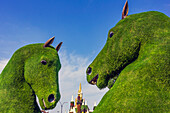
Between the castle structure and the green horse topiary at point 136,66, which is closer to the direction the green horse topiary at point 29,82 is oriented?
the green horse topiary

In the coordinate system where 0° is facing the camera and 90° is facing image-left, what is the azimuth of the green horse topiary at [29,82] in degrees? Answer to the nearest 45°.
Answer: approximately 315°

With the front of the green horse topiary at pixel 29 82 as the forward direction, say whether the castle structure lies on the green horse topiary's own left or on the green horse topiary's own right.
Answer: on the green horse topiary's own left

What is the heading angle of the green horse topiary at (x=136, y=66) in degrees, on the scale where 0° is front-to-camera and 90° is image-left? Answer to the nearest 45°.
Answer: approximately 90°

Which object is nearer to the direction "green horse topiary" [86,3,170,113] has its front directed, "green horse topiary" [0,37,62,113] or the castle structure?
the green horse topiary

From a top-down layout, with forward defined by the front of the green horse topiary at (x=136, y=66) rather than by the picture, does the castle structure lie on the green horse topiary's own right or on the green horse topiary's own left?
on the green horse topiary's own right

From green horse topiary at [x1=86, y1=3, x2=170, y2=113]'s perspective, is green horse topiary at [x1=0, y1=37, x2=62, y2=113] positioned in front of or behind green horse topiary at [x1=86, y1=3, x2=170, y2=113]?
in front

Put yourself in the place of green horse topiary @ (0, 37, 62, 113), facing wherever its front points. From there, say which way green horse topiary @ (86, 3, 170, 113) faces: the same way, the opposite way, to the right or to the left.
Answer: the opposite way

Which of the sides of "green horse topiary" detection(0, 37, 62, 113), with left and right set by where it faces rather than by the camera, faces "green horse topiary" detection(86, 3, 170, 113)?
front

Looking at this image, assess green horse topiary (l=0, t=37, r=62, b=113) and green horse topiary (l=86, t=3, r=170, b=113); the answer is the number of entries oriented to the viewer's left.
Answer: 1
